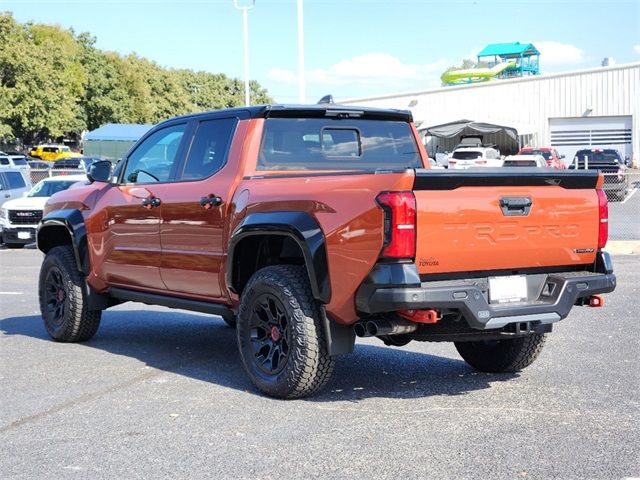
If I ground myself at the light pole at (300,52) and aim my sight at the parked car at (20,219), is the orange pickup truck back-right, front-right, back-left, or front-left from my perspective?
front-left

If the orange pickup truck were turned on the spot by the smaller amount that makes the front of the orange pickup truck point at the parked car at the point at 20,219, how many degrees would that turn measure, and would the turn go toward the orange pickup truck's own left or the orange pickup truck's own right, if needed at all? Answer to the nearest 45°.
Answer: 0° — it already faces it

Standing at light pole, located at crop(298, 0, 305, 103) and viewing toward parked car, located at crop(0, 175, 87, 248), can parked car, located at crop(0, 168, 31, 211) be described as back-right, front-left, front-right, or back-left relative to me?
front-right

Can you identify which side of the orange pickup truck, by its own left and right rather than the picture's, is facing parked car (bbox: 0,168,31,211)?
front

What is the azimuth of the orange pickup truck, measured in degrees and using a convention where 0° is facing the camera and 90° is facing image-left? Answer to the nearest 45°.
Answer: approximately 135°

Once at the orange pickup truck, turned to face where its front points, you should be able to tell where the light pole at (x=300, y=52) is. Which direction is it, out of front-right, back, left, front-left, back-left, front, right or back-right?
front-right
